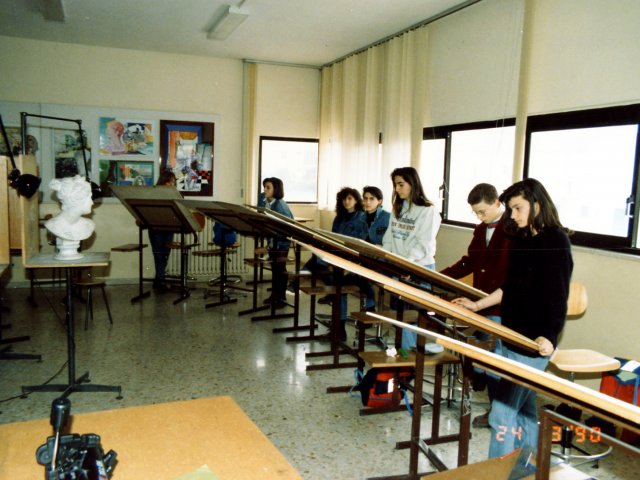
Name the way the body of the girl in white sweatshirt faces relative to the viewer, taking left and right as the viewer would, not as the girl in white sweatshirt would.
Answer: facing the viewer and to the left of the viewer

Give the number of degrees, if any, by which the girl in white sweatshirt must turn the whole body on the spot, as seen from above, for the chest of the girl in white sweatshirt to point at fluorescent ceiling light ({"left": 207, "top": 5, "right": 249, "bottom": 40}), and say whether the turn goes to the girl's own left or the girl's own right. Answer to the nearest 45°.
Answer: approximately 90° to the girl's own right

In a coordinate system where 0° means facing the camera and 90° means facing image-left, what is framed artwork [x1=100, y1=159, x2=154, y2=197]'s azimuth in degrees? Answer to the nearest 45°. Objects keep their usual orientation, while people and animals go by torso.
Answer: approximately 0°

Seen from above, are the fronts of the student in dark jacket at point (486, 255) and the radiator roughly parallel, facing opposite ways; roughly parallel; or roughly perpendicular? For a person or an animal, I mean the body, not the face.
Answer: roughly perpendicular

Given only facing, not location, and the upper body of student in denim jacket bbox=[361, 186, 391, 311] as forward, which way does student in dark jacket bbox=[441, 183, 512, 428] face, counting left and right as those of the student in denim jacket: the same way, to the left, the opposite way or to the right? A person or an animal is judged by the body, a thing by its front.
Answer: the same way

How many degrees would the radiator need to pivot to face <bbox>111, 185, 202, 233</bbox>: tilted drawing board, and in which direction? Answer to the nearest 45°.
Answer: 0° — it already faces it

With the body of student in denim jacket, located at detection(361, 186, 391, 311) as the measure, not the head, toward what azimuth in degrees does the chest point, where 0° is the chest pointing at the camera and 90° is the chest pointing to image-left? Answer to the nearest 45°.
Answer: approximately 45°

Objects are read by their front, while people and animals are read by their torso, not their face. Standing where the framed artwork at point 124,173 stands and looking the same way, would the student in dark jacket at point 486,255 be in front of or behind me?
in front

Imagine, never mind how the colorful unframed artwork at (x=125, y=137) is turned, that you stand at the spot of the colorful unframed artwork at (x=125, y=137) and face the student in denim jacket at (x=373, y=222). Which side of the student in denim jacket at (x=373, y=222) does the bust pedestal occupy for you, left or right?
right

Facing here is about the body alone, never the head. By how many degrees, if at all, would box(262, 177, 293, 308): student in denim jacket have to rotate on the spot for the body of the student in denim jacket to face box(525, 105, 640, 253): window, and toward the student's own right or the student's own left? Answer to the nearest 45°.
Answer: approximately 90° to the student's own left

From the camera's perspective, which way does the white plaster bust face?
to the viewer's right

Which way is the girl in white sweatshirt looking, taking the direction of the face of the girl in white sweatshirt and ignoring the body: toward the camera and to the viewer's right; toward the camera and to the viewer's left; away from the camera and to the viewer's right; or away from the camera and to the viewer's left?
toward the camera and to the viewer's left

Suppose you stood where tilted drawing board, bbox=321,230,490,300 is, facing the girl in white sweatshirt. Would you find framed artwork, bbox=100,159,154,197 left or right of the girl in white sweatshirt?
left

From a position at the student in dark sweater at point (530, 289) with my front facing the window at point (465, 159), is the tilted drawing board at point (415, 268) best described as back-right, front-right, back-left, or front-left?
front-left

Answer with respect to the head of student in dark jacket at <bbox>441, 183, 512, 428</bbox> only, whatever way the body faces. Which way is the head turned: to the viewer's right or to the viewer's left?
to the viewer's left

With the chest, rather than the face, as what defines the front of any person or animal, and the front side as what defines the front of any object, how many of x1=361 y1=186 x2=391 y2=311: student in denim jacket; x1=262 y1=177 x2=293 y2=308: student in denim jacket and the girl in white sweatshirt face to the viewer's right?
0

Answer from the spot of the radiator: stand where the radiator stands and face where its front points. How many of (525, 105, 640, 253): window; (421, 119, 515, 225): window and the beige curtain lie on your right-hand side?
0

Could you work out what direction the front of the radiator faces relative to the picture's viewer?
facing the viewer
